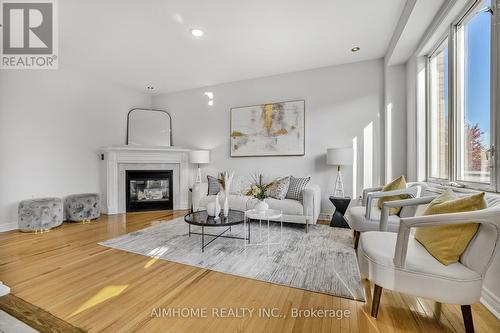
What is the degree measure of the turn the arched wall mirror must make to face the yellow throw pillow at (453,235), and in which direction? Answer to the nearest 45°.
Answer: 0° — it already faces it

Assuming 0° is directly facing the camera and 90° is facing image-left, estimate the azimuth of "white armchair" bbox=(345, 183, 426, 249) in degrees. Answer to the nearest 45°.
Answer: approximately 90°

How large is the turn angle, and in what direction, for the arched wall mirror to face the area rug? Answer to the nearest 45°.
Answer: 0° — it already faces it

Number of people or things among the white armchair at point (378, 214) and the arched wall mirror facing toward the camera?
1
